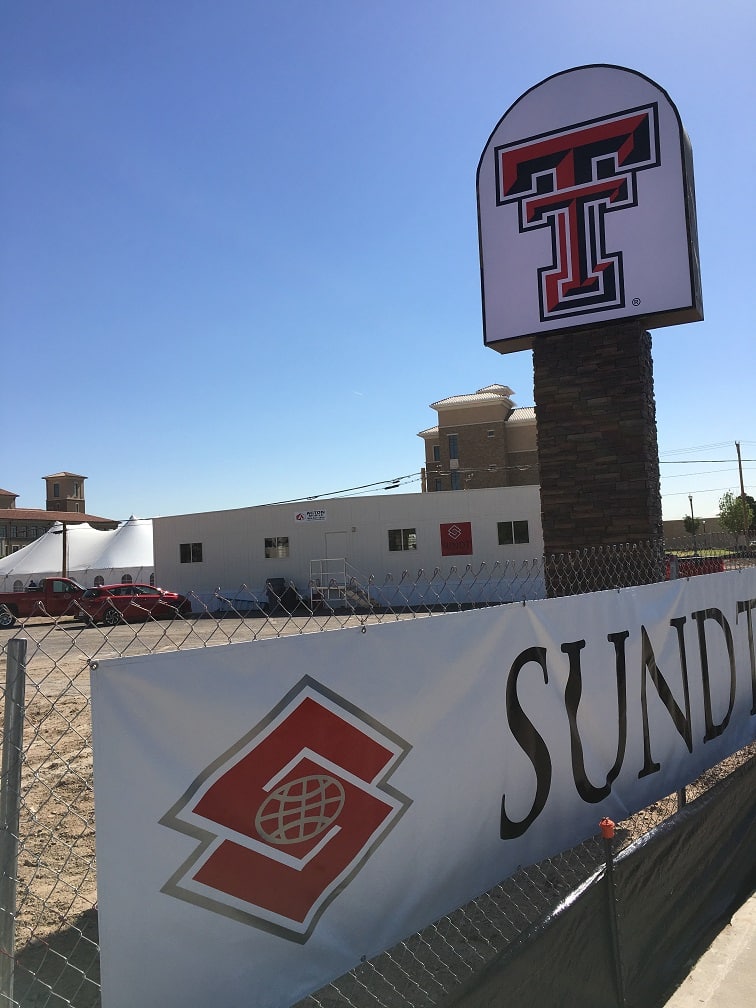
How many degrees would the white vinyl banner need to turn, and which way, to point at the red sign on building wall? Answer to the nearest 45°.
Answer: approximately 135° to its left

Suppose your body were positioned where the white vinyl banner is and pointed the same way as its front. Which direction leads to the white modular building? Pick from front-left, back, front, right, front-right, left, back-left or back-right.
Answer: back-left

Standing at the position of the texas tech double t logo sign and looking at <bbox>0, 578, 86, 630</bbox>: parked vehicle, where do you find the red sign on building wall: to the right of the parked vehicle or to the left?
right

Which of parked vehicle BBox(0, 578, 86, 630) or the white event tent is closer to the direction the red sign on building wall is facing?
the parked vehicle

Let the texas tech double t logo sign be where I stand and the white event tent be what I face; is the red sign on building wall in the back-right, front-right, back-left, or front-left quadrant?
front-right

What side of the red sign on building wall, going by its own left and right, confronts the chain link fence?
front

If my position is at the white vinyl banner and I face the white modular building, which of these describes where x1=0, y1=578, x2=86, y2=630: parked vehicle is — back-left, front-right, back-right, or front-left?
front-left

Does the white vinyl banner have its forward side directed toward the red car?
no

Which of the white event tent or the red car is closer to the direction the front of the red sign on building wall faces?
the red car

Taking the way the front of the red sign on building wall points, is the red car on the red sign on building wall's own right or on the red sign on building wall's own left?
on the red sign on building wall's own right

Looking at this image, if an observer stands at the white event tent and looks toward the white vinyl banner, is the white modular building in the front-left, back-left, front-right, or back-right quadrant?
front-left

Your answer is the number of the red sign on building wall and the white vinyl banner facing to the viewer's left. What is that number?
0

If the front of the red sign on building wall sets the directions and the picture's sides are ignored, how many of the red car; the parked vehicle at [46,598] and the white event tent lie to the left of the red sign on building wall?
0

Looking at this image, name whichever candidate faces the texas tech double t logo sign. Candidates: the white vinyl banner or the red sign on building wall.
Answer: the red sign on building wall

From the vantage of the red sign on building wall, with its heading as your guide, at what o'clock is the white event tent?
The white event tent is roughly at 4 o'clock from the red sign on building wall.

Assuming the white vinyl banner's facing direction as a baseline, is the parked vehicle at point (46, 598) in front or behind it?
behind

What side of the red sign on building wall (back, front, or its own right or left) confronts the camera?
front

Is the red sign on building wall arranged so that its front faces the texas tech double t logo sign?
yes
